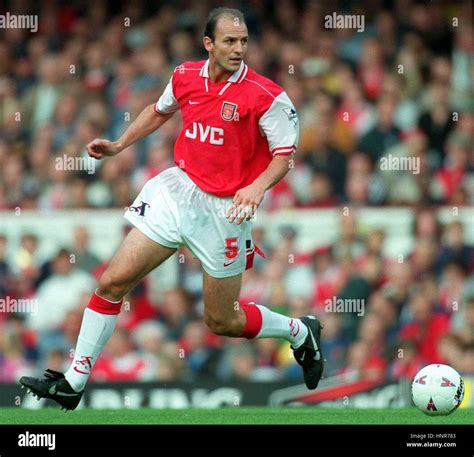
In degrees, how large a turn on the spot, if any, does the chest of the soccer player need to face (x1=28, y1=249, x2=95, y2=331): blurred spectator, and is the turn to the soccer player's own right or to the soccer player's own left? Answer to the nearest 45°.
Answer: approximately 135° to the soccer player's own right

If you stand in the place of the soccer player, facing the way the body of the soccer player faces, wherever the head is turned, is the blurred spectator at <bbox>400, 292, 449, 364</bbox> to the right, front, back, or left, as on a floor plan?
back

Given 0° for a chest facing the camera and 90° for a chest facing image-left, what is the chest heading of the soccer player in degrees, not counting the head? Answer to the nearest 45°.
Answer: approximately 45°

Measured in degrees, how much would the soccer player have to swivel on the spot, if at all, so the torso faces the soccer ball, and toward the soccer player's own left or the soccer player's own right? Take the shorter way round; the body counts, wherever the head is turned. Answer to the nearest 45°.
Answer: approximately 135° to the soccer player's own left

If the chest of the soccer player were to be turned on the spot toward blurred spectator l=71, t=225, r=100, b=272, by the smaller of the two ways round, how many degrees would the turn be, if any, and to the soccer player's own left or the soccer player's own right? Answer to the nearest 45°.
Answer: approximately 135° to the soccer player's own right
